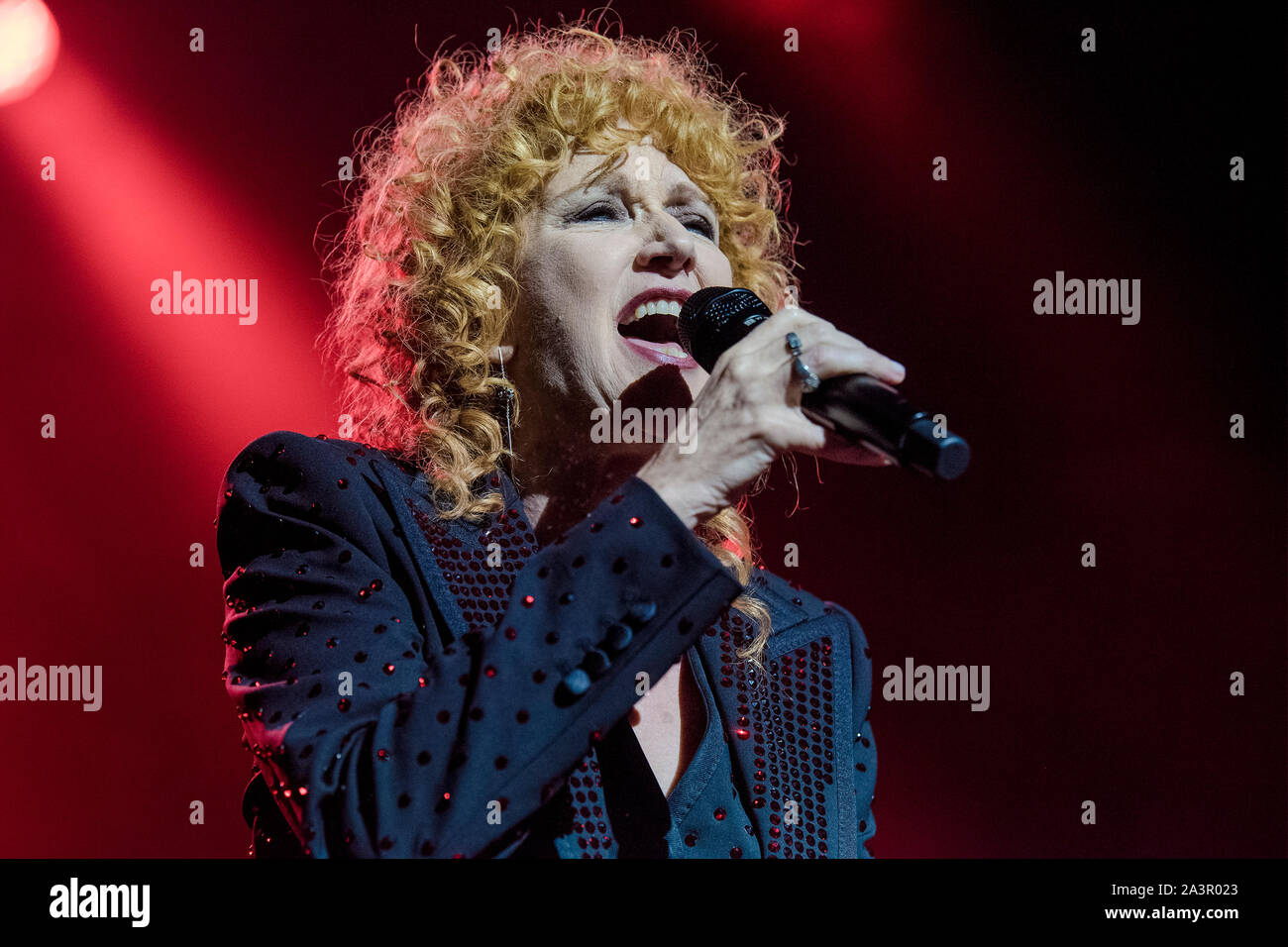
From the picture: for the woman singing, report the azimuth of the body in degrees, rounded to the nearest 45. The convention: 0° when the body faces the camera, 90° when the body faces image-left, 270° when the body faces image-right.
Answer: approximately 315°

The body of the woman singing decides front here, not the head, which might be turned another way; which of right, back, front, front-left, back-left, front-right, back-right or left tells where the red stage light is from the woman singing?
back
